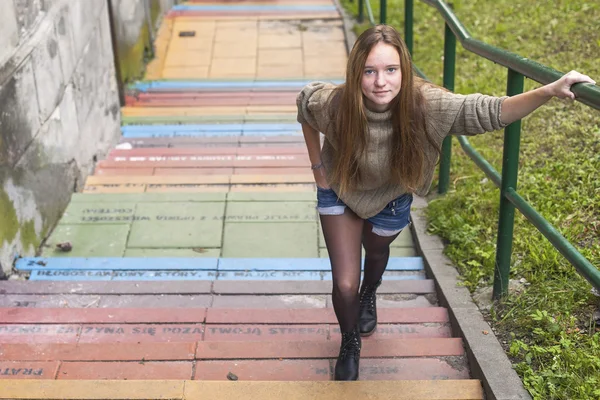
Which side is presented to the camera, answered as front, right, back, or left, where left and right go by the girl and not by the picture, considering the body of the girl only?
front

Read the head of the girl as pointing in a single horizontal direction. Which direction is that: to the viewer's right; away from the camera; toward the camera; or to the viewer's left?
toward the camera

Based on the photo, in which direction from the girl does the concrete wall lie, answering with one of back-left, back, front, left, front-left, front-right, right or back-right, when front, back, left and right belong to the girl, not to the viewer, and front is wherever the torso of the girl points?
back-right
